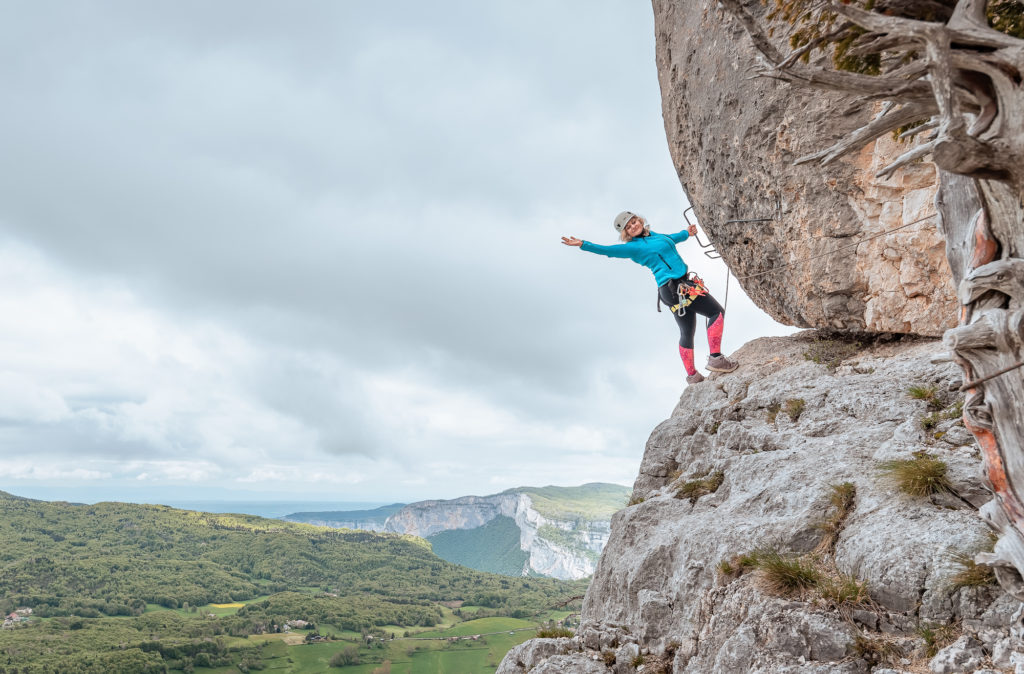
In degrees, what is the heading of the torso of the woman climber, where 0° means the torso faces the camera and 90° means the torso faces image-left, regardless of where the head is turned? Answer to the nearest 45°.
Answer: approximately 315°

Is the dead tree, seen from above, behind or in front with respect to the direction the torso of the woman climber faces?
in front

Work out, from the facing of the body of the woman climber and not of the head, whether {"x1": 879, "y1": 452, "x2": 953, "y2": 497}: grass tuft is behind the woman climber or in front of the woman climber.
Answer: in front

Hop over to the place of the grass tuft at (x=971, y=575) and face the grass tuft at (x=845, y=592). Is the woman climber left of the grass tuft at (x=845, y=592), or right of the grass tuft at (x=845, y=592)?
right
